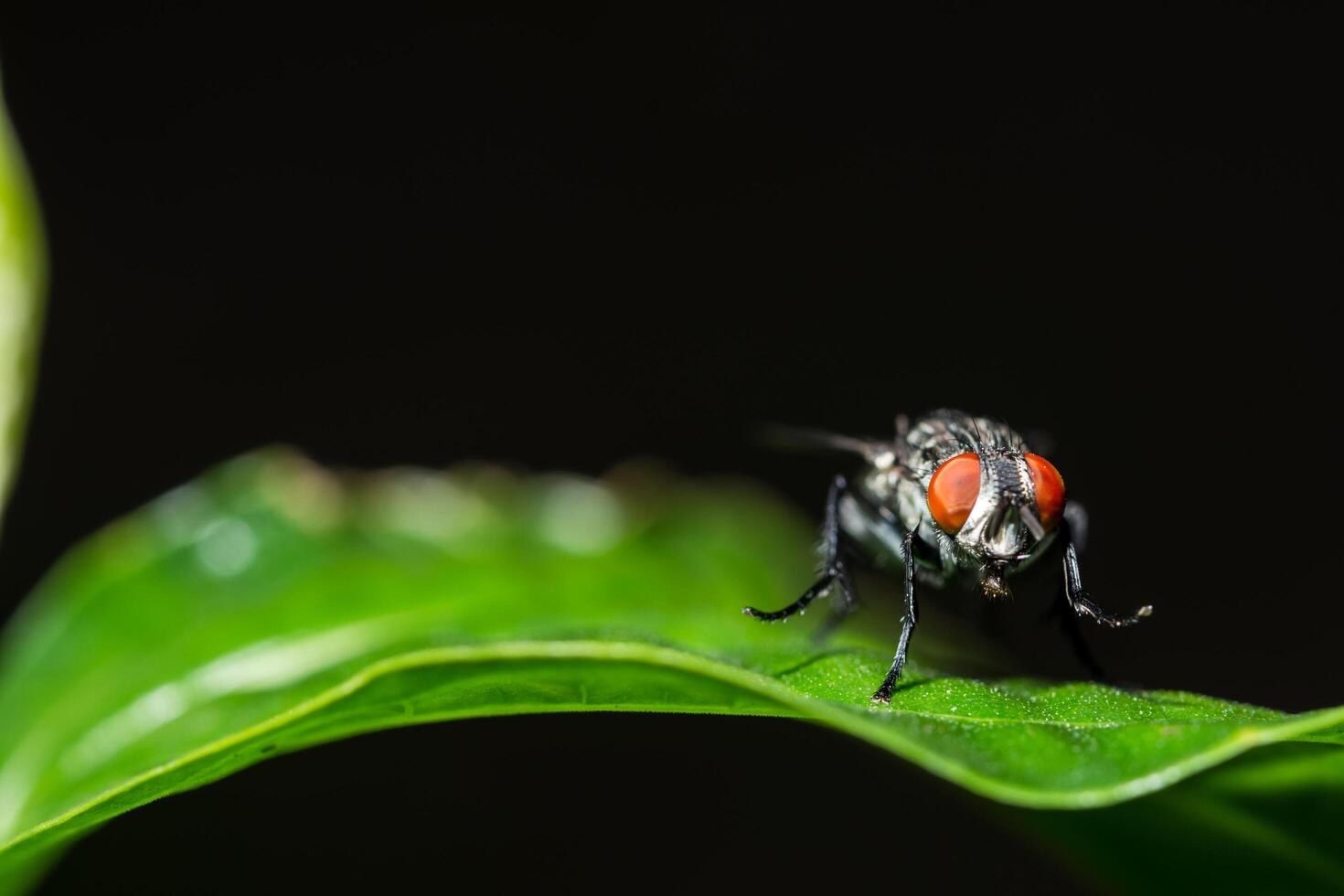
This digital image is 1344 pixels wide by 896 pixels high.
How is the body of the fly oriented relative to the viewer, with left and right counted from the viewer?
facing the viewer and to the right of the viewer

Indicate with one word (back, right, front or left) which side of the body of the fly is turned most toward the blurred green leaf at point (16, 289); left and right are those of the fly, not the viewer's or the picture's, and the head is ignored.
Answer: right
